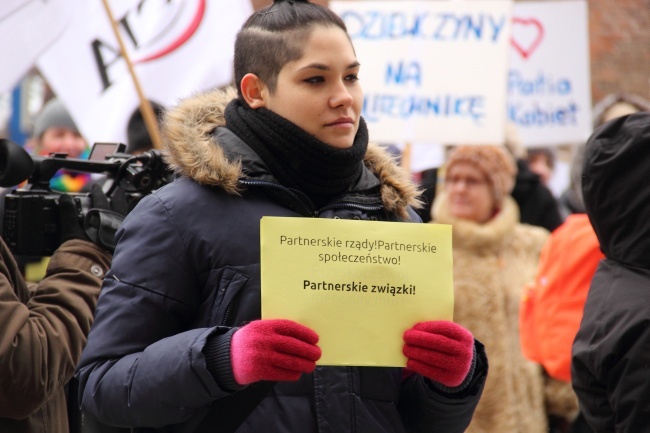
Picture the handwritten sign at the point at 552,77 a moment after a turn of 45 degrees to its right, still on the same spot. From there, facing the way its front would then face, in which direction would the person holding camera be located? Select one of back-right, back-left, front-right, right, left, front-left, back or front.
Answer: front-left

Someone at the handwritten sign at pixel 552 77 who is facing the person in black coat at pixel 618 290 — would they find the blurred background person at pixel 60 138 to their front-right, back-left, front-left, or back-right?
front-right

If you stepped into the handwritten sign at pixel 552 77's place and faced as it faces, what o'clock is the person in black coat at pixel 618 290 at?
The person in black coat is roughly at 12 o'clock from the handwritten sign.

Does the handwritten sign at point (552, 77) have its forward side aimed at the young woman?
yes

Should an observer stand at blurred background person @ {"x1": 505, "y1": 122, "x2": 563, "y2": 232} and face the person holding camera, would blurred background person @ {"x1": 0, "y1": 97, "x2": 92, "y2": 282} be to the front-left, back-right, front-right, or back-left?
front-right

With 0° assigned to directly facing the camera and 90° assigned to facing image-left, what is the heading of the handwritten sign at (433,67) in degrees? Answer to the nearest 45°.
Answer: approximately 0°

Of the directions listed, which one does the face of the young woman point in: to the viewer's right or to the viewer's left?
to the viewer's right

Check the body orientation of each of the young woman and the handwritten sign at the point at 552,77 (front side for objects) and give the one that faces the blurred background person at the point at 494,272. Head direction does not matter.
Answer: the handwritten sign

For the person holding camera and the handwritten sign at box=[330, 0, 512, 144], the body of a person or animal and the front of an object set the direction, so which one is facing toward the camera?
the handwritten sign

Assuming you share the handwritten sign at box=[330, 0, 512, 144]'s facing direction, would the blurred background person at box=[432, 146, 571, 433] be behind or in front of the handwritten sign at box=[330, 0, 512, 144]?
in front

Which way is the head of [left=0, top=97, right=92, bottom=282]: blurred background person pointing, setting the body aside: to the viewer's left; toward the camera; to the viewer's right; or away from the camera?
toward the camera

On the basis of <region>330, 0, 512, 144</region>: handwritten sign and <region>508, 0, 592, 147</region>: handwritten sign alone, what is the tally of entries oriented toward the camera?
2

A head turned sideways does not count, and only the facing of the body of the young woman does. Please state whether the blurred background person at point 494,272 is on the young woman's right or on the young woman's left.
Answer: on the young woman's left

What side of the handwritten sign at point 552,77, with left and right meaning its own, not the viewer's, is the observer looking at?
front

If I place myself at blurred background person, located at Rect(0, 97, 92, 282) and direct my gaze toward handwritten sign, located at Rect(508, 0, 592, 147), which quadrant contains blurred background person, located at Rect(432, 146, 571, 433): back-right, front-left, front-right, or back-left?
front-right

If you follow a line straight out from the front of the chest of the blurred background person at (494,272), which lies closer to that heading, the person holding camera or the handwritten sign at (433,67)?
the person holding camera
